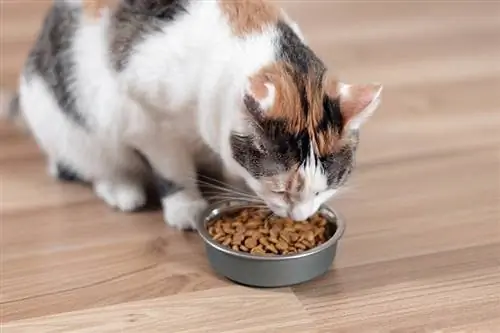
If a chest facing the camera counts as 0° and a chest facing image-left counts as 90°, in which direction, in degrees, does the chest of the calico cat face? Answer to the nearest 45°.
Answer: approximately 315°
